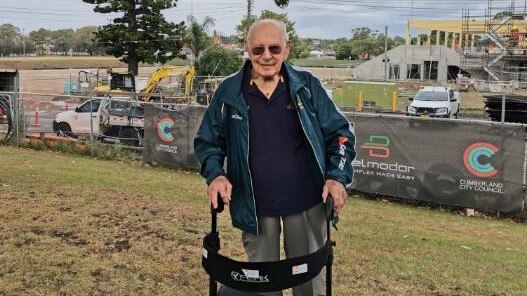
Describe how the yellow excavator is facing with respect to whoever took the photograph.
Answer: facing to the left of the viewer

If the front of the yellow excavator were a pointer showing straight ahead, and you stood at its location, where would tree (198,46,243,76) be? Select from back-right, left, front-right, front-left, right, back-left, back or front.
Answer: right

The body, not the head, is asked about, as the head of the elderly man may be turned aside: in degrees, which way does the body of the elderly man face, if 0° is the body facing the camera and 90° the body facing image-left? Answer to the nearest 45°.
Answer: approximately 0°

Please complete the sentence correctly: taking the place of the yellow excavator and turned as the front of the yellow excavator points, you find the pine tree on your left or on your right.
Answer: on your right

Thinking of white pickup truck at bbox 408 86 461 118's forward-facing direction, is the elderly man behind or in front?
in front

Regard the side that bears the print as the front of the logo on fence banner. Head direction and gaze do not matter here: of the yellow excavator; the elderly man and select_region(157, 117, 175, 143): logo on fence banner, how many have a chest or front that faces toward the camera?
2

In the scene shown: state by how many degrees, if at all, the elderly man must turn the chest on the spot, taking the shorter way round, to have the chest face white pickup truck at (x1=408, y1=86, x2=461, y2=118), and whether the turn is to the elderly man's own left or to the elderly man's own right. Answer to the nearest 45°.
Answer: approximately 180°

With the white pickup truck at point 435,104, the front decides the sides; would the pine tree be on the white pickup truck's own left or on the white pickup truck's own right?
on the white pickup truck's own right
